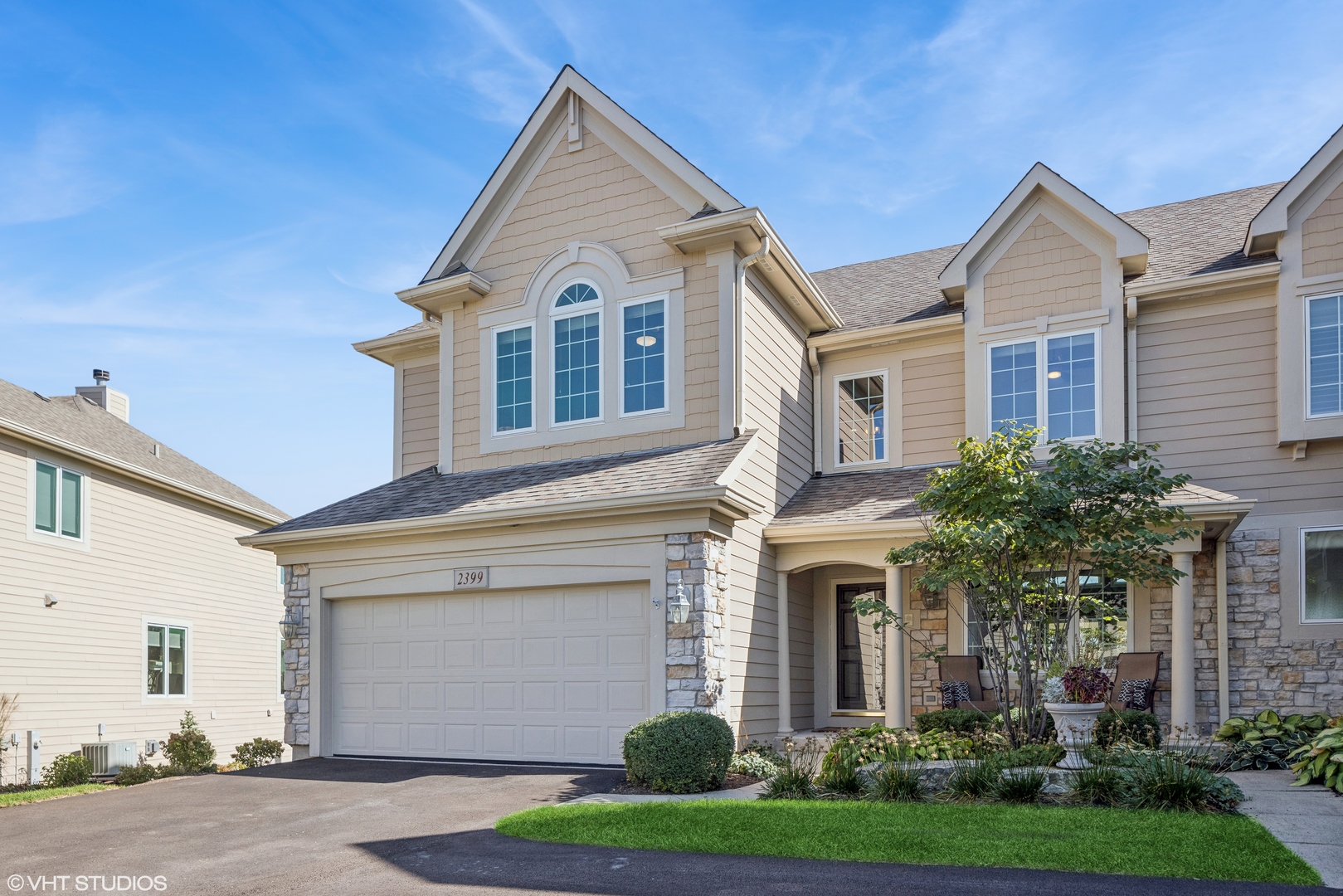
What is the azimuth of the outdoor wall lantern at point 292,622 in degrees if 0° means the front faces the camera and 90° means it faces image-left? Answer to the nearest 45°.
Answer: approximately 45°

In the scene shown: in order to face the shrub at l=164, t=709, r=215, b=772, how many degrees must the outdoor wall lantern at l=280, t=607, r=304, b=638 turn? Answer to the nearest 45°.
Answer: approximately 135° to its right

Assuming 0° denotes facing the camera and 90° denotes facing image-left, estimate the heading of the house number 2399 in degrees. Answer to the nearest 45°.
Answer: approximately 45°

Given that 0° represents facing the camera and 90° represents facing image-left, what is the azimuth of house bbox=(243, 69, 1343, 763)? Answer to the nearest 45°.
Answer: approximately 0°

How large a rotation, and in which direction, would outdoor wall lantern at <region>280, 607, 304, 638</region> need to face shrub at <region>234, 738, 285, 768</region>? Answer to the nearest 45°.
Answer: approximately 135° to its right

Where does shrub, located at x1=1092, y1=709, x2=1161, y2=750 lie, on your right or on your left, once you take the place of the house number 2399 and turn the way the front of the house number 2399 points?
on your left

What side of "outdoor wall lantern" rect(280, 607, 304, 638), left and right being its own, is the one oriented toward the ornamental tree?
left

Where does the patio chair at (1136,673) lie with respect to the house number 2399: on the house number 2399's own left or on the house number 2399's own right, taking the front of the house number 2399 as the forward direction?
on the house number 2399's own left
